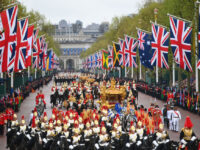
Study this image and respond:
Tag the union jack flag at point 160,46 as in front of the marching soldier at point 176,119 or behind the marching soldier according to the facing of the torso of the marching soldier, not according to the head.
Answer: behind

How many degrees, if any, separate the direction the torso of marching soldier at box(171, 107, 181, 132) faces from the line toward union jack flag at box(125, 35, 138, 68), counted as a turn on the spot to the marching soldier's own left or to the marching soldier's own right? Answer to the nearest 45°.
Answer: approximately 180°

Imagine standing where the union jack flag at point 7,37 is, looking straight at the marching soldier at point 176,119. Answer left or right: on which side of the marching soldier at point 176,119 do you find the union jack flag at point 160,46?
left

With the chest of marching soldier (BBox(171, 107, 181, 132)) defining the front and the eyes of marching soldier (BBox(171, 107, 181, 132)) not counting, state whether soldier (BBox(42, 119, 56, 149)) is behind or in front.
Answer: in front

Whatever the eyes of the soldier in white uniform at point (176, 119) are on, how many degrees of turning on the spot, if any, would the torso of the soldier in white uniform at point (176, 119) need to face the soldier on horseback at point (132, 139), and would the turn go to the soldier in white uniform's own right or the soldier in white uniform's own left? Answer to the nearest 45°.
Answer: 0° — they already face them

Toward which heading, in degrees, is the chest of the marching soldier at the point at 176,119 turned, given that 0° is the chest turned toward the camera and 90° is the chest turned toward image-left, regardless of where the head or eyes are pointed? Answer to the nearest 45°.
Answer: approximately 0°

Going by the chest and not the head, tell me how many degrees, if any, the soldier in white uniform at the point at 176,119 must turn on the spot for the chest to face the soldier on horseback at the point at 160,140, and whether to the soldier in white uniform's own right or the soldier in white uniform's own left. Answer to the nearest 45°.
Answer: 0° — they already face them

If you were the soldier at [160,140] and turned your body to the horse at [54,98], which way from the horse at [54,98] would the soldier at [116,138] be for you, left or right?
left
